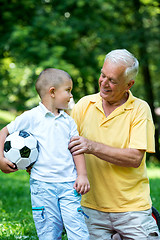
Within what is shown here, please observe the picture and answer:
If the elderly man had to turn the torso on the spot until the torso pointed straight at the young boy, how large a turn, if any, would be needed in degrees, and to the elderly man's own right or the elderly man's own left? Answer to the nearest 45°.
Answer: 0° — they already face them

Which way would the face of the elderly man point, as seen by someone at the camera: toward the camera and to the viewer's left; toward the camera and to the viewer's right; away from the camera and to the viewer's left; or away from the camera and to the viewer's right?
toward the camera and to the viewer's left

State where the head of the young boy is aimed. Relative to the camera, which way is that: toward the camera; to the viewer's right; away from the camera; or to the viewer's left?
to the viewer's right
